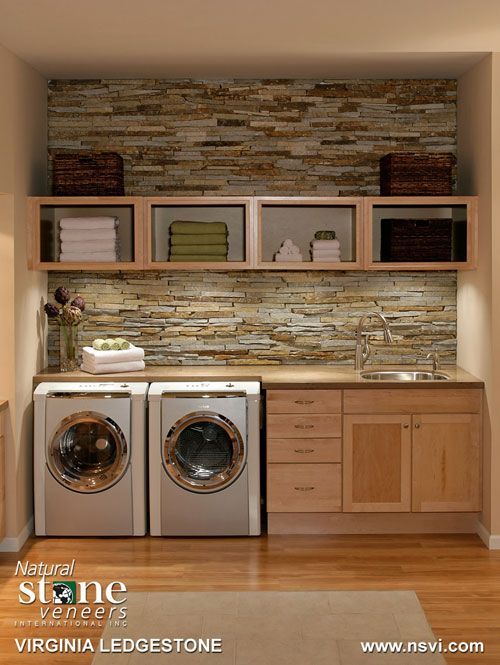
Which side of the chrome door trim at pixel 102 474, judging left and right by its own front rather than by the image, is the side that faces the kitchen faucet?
left

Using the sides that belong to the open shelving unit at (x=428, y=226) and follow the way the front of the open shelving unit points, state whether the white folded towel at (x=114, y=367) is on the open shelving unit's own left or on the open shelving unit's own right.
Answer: on the open shelving unit's own right

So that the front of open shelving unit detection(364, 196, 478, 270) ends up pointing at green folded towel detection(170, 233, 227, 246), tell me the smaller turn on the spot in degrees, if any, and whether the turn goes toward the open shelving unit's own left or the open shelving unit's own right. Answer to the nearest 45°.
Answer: approximately 90° to the open shelving unit's own right

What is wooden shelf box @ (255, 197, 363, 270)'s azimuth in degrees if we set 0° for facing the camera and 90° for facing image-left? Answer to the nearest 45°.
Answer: approximately 0°

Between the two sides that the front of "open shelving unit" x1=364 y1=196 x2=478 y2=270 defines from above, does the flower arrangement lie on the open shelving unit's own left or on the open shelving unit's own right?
on the open shelving unit's own right
